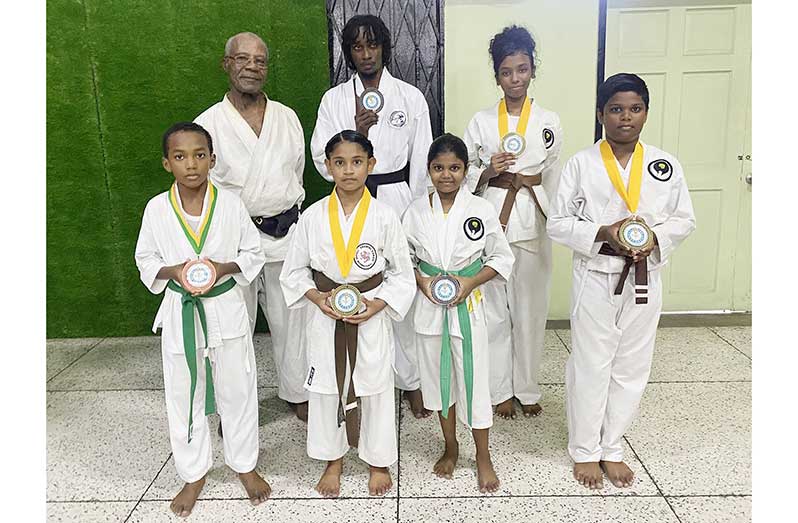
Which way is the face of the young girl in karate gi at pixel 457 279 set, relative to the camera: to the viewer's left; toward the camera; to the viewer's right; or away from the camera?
toward the camera

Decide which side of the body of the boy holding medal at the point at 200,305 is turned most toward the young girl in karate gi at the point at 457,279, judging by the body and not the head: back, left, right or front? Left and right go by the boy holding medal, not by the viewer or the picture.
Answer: left

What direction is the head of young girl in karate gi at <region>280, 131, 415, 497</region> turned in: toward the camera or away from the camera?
toward the camera

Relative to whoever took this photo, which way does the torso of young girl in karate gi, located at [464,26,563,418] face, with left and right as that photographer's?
facing the viewer

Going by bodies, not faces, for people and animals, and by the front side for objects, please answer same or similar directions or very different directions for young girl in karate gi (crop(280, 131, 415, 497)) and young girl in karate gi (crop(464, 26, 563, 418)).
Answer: same or similar directions

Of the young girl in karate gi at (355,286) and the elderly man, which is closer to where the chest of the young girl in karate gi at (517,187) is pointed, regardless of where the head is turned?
the young girl in karate gi

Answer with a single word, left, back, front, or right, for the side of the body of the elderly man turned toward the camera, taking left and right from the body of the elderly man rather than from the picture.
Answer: front

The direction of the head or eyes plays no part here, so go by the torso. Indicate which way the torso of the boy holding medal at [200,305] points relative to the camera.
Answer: toward the camera

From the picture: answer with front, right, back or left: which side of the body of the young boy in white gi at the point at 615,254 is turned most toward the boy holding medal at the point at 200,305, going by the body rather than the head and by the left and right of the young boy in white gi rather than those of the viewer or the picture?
right

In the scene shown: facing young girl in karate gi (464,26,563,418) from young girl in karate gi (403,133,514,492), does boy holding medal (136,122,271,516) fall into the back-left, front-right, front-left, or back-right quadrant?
back-left
